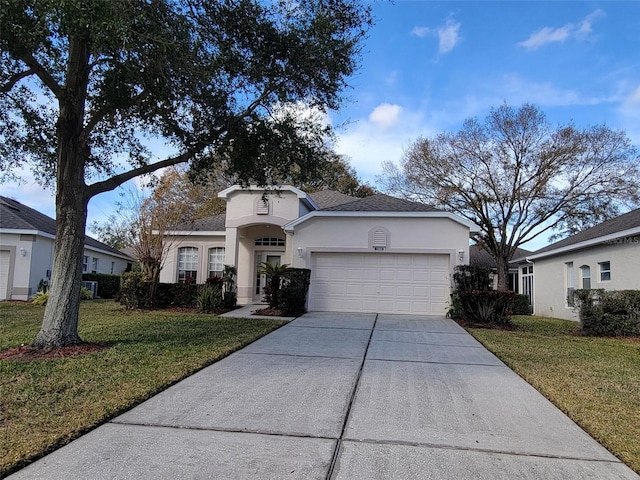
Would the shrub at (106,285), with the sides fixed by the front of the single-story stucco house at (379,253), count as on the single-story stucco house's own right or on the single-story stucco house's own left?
on the single-story stucco house's own right

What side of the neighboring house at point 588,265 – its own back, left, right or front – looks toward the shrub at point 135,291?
right

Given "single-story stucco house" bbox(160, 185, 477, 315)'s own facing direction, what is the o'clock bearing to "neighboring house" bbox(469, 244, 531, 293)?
The neighboring house is roughly at 7 o'clock from the single-story stucco house.

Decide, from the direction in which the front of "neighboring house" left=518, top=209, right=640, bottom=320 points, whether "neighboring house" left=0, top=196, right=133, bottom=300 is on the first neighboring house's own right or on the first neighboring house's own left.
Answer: on the first neighboring house's own right

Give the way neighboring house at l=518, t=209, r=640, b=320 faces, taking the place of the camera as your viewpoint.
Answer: facing the viewer and to the right of the viewer

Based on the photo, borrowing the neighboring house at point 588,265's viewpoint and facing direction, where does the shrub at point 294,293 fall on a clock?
The shrub is roughly at 3 o'clock from the neighboring house.

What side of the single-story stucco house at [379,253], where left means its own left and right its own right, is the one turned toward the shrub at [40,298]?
right

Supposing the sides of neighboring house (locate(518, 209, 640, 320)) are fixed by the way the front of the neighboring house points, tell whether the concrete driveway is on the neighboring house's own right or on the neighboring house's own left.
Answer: on the neighboring house's own right

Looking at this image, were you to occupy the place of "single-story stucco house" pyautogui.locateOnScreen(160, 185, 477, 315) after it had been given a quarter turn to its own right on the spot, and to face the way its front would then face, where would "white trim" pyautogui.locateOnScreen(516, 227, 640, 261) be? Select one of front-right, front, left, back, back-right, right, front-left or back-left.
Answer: back
